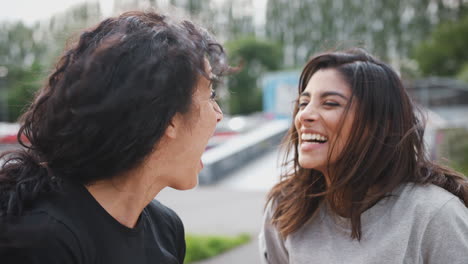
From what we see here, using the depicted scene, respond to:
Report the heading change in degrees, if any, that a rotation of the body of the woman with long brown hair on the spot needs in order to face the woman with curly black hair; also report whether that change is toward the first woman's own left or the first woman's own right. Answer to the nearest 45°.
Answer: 0° — they already face them

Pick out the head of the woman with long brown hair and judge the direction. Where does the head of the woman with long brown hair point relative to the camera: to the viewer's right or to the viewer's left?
to the viewer's left

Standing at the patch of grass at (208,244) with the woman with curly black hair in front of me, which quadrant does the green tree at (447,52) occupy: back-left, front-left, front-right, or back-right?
back-left

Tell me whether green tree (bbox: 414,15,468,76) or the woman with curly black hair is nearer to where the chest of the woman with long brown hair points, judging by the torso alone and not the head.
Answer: the woman with curly black hair

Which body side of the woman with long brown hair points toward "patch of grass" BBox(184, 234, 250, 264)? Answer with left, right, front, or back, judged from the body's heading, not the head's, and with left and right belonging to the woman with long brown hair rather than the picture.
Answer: right

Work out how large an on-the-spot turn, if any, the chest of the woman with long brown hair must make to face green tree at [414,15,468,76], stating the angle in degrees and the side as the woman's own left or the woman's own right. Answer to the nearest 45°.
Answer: approximately 135° to the woman's own right

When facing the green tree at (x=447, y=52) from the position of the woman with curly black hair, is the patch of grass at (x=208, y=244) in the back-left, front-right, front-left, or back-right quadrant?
front-left

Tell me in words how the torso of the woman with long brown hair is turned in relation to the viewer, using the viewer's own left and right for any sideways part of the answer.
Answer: facing the viewer and to the left of the viewer

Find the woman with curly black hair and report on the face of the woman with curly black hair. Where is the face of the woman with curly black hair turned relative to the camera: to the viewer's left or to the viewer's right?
to the viewer's right

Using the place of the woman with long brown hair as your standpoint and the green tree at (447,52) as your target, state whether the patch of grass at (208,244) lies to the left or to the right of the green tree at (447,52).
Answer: left
